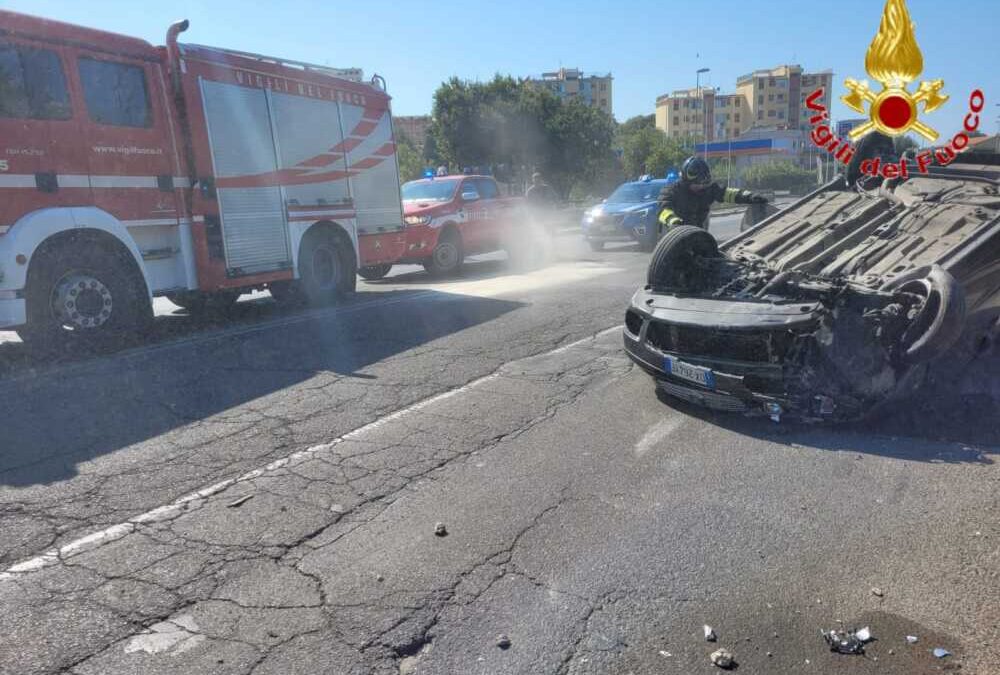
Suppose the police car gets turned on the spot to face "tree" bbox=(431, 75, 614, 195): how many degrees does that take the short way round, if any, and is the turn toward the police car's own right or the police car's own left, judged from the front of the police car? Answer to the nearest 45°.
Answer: approximately 135° to the police car's own right

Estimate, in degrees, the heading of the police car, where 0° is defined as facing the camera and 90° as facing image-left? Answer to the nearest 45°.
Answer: approximately 45°

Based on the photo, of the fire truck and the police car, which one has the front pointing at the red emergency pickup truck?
the police car

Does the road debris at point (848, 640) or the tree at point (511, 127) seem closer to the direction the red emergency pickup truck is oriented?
the road debris

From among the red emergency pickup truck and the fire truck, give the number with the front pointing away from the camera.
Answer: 0

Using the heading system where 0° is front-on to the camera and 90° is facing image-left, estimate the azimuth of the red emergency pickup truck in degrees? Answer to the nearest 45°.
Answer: approximately 45°

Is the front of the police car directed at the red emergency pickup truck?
yes

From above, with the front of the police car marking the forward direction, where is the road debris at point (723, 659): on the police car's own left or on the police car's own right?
on the police car's own left

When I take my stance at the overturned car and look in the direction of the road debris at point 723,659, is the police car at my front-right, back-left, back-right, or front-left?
back-right

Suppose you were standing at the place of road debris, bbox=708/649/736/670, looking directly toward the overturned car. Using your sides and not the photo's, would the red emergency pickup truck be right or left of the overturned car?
left

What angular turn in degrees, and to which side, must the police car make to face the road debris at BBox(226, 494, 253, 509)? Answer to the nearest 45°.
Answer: approximately 45° to its left

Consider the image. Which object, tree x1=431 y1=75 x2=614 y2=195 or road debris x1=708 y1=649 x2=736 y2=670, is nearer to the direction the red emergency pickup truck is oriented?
the road debris

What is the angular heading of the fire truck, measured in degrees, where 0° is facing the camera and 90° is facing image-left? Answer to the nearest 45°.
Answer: approximately 45°

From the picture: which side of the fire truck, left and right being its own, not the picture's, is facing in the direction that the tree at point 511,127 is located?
back

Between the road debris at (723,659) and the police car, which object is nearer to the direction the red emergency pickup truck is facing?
the road debris

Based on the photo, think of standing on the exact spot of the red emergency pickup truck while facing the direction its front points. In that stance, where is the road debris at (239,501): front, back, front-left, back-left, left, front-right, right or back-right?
front-left

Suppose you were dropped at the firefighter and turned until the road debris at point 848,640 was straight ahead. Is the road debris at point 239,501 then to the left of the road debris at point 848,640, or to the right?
right
